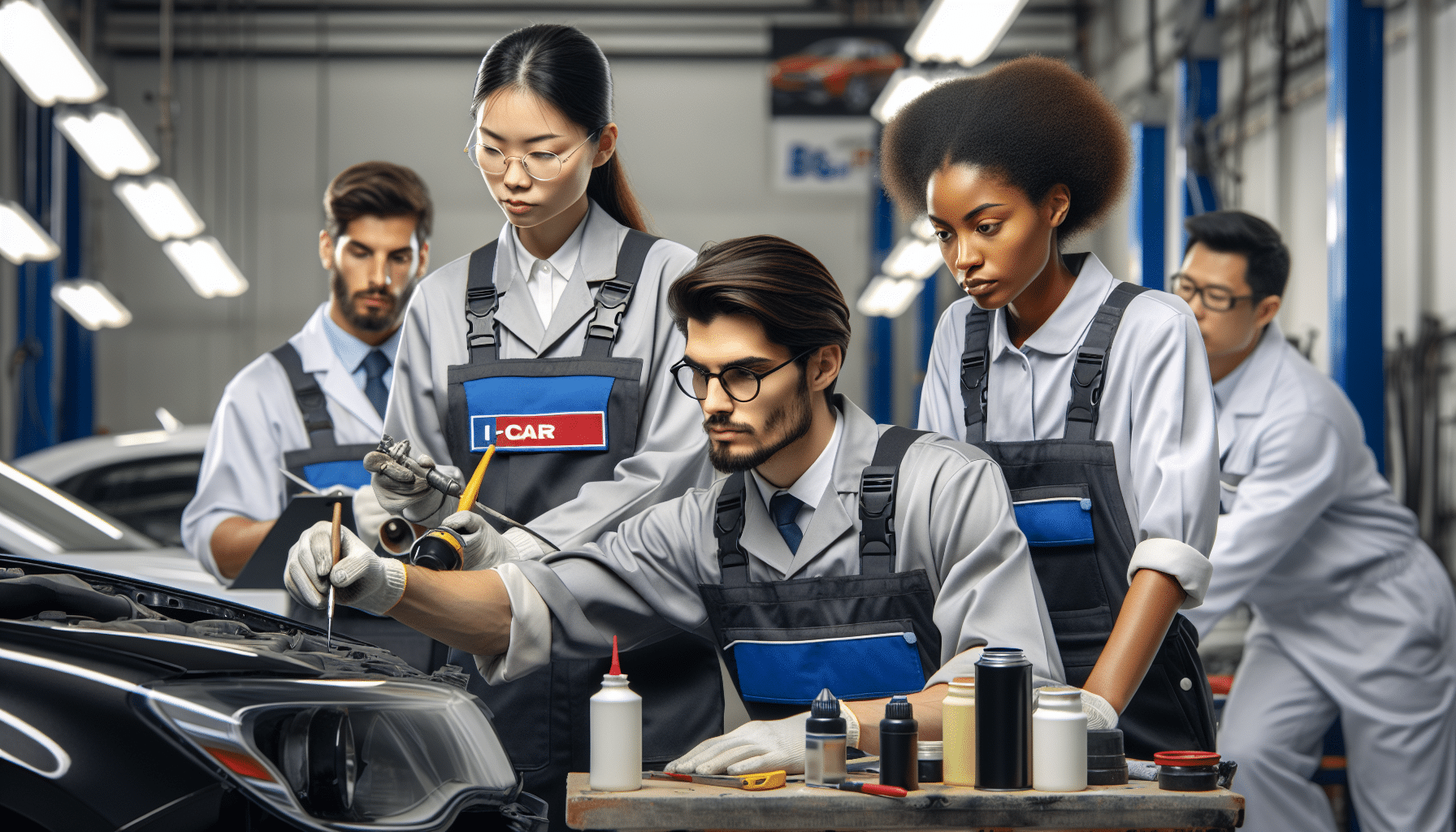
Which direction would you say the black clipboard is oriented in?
away from the camera

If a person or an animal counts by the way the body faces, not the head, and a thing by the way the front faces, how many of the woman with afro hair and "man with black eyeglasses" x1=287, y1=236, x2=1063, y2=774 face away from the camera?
0

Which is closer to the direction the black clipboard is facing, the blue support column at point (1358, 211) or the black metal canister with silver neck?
the blue support column

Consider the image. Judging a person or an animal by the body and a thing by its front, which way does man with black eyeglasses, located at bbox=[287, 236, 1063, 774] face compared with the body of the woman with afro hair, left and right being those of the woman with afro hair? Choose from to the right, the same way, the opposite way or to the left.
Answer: the same way

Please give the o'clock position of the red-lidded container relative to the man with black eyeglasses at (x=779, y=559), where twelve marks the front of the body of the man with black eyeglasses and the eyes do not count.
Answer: The red-lidded container is roughly at 9 o'clock from the man with black eyeglasses.

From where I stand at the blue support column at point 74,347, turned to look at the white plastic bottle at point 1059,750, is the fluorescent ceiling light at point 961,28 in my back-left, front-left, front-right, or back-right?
front-left

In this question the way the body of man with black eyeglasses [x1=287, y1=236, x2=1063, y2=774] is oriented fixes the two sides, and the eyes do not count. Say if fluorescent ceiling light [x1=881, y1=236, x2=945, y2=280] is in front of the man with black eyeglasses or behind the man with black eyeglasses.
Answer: behind

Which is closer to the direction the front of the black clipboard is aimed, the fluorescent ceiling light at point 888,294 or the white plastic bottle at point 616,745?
the fluorescent ceiling light

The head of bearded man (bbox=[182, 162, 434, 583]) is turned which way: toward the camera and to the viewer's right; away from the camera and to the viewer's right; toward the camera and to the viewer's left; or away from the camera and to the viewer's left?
toward the camera and to the viewer's right

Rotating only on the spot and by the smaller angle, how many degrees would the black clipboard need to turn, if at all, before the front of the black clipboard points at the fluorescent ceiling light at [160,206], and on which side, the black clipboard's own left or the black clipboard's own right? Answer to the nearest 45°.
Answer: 0° — it already faces it

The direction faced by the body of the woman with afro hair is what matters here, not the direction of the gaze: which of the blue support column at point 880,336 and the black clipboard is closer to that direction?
the black clipboard

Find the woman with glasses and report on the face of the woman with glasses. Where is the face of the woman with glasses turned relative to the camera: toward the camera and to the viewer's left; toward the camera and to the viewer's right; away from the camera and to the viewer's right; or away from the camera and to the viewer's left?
toward the camera and to the viewer's left

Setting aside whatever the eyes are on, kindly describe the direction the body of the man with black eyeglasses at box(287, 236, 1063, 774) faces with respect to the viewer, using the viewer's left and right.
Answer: facing the viewer and to the left of the viewer

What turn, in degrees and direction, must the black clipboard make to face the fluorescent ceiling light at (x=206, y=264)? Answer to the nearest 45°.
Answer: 0° — it already faces it

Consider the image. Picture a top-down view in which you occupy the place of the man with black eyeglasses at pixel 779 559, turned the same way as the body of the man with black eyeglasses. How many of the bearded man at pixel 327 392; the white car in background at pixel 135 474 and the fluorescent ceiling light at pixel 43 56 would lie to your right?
3
